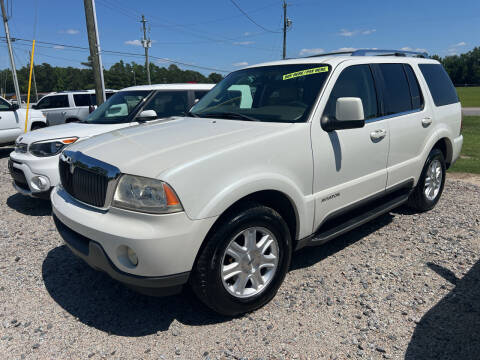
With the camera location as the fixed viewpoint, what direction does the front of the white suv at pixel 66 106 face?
facing to the left of the viewer

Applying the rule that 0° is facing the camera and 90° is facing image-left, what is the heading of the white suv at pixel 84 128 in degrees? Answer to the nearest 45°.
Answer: approximately 45°

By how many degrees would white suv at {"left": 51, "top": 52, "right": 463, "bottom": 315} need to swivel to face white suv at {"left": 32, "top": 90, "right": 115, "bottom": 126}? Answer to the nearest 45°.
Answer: approximately 90° to its right

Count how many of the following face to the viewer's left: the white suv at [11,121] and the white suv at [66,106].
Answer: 1

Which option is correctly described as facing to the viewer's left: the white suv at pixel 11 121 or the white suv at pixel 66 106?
the white suv at pixel 66 106

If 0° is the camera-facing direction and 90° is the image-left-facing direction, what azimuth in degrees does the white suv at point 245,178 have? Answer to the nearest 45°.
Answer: approximately 45°

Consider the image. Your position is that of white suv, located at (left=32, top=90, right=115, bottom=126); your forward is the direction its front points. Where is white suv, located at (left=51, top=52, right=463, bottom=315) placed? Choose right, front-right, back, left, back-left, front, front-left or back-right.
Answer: left

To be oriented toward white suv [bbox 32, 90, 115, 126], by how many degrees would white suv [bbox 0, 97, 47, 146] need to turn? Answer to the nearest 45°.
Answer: approximately 45° to its left

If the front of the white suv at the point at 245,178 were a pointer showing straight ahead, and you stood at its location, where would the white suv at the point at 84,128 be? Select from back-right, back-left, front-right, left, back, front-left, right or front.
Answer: right
